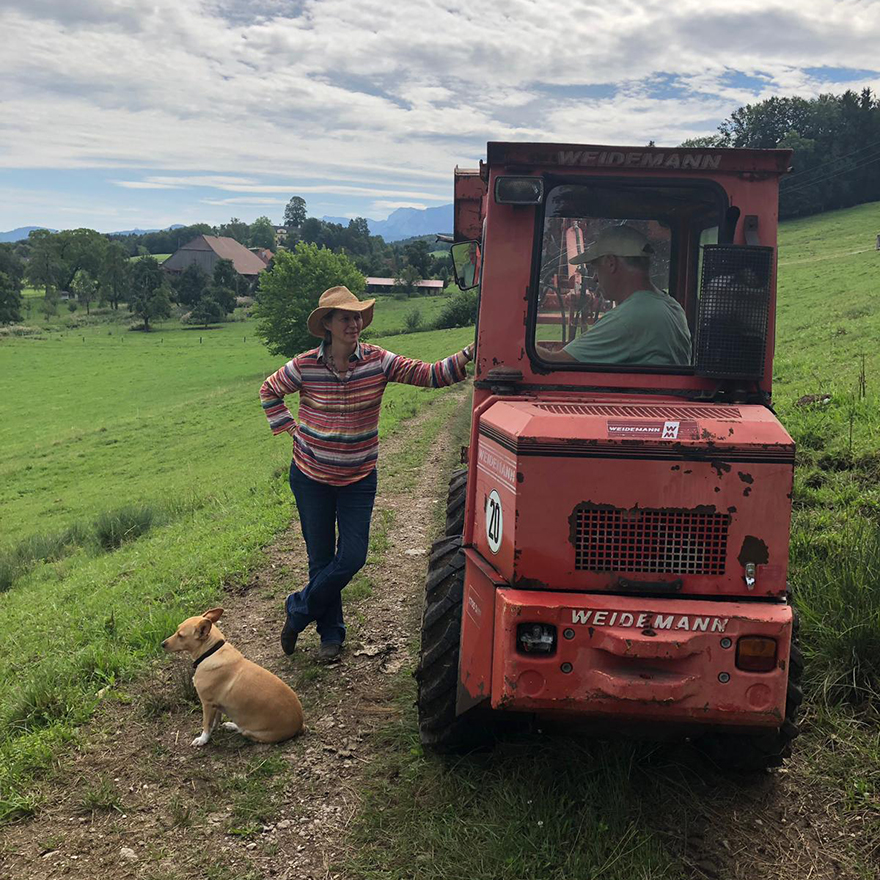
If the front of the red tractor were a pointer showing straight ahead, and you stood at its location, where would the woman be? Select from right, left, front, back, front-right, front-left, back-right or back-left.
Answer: front-left

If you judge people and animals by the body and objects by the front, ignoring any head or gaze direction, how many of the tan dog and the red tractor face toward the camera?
0

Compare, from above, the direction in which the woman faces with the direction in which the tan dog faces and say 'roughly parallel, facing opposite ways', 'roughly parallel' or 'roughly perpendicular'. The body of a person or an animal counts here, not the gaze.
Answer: roughly perpendicular

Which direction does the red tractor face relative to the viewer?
away from the camera

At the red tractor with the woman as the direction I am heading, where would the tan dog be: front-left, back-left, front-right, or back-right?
front-left

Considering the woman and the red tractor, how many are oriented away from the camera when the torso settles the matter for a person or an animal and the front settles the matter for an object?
1

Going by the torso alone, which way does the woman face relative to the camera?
toward the camera

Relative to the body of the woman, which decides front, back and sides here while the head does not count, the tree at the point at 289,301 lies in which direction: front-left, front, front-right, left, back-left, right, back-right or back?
back

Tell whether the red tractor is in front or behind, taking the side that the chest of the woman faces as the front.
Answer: in front

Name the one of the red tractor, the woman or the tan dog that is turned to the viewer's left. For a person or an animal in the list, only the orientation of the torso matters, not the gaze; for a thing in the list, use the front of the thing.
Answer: the tan dog

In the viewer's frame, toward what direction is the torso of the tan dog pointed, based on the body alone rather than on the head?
to the viewer's left

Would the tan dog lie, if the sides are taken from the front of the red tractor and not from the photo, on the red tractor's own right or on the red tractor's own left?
on the red tractor's own left
